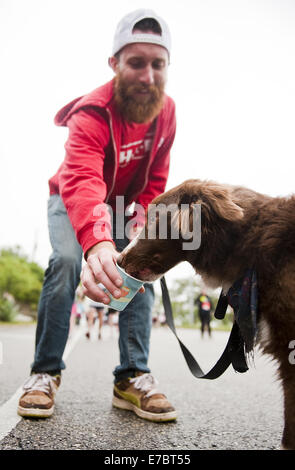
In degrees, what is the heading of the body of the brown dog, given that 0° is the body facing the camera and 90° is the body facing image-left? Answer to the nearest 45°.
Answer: approximately 90°

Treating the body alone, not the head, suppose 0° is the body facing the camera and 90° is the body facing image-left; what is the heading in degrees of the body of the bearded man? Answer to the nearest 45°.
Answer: approximately 315°

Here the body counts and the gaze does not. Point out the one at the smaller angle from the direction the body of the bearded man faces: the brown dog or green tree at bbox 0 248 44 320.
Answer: the brown dog

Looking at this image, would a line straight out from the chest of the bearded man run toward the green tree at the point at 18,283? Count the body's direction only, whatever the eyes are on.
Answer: no

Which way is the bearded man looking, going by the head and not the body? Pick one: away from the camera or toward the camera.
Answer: toward the camera

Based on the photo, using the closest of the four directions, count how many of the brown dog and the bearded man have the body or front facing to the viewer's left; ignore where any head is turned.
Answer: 1

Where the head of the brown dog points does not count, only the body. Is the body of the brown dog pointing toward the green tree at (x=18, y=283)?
no
